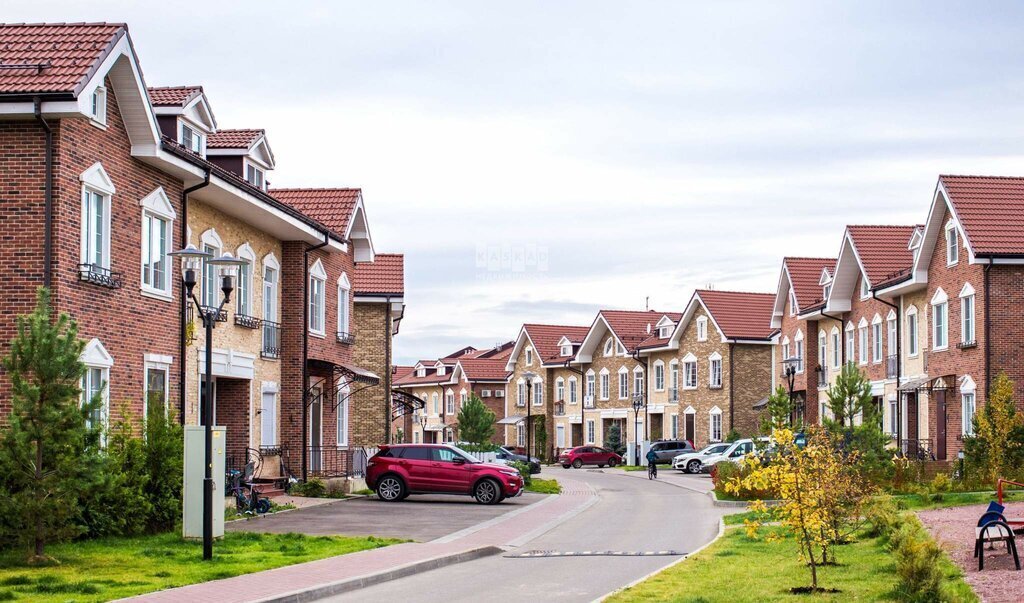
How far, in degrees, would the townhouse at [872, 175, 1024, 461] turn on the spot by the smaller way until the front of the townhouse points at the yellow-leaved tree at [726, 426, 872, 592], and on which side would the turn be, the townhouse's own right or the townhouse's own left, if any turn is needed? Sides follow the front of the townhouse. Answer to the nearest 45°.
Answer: approximately 45° to the townhouse's own left

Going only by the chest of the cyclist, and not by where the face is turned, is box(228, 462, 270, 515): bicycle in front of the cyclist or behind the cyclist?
behind

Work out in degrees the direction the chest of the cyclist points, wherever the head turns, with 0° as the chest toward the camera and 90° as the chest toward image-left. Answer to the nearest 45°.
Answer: approximately 180°

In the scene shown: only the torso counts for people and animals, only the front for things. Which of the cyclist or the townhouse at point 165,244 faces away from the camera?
the cyclist

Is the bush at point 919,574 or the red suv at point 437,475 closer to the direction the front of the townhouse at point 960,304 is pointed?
the red suv

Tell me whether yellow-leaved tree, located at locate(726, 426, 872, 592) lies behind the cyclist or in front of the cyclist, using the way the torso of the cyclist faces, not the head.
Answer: behind

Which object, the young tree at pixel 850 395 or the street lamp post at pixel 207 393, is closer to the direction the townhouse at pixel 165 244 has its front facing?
the street lamp post

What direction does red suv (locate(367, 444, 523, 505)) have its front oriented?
to the viewer's right
